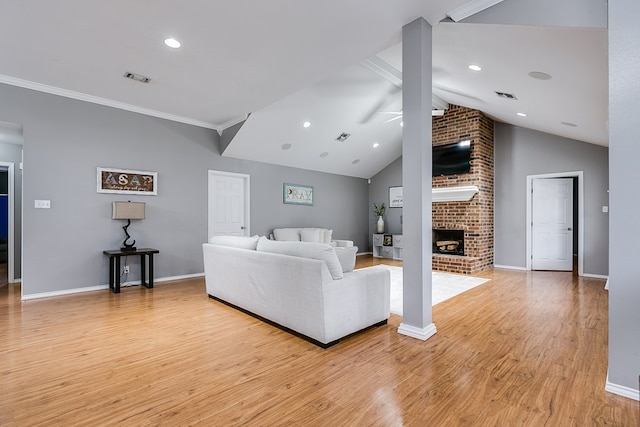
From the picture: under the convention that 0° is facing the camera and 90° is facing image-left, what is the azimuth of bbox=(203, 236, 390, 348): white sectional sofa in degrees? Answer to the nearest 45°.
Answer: approximately 225°

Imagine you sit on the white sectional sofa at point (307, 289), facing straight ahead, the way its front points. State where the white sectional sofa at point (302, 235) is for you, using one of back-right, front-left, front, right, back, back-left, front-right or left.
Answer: front-left

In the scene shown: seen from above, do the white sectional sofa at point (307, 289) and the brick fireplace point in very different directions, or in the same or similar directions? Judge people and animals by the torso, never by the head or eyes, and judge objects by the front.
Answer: very different directions

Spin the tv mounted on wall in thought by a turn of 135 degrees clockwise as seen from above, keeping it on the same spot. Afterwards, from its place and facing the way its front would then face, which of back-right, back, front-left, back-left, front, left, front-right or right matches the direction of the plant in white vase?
front-left

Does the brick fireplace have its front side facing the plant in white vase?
no

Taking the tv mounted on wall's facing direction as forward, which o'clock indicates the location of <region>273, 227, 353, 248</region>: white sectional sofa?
The white sectional sofa is roughly at 1 o'clock from the tv mounted on wall.

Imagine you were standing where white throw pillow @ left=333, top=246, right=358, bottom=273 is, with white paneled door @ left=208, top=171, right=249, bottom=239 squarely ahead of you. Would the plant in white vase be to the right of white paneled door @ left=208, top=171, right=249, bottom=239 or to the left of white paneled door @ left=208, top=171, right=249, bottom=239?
right

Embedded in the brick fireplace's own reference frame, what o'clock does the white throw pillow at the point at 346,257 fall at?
The white throw pillow is roughly at 11 o'clock from the brick fireplace.

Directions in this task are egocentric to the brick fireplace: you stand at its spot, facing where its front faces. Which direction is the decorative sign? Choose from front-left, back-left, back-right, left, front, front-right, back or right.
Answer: front

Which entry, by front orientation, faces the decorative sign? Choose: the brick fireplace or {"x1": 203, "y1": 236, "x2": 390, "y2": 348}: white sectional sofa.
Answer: the brick fireplace

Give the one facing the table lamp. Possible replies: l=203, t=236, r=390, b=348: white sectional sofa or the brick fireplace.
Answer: the brick fireplace

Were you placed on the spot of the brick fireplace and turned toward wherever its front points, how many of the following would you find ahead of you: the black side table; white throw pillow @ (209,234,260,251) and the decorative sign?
3

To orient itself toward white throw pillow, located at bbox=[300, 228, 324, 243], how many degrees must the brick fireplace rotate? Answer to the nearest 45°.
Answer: approximately 45° to its right

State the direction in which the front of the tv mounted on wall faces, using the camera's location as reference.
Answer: facing the viewer and to the left of the viewer

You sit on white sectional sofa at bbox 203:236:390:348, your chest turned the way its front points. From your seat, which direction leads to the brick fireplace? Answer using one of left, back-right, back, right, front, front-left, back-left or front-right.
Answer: front

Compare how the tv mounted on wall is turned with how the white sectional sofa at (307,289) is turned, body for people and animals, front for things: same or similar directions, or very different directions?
very different directions

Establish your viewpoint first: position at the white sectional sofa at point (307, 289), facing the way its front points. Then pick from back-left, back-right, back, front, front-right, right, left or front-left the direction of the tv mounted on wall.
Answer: front

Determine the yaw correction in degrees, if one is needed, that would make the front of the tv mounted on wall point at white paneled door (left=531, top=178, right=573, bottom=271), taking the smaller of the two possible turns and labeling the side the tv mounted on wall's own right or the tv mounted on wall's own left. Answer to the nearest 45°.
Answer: approximately 135° to the tv mounted on wall's own left
